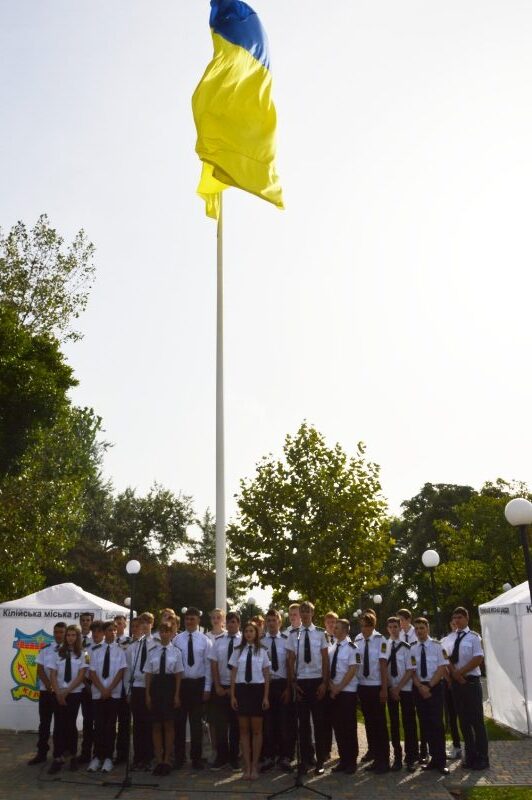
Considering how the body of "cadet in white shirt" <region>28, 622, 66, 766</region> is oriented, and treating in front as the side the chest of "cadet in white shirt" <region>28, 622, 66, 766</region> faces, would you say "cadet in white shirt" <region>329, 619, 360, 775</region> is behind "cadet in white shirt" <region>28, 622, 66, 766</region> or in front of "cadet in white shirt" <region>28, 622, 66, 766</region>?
in front

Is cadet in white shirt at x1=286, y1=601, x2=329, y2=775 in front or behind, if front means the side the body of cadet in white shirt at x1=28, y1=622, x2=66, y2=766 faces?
in front

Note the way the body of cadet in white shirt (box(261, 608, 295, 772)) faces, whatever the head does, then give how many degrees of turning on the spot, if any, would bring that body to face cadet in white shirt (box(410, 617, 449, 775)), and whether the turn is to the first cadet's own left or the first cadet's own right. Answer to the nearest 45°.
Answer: approximately 90° to the first cadet's own left

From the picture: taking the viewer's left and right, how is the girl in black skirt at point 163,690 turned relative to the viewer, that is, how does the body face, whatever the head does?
facing the viewer

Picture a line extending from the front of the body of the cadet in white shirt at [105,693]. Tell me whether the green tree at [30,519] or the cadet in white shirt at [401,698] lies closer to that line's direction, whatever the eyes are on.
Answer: the cadet in white shirt

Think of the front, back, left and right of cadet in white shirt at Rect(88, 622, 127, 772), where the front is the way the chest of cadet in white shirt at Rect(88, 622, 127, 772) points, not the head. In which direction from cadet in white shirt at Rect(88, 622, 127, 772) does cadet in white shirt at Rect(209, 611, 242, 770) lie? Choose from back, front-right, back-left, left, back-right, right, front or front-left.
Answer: left

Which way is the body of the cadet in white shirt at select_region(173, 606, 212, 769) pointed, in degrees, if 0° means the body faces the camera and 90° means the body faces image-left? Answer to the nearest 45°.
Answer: approximately 0°

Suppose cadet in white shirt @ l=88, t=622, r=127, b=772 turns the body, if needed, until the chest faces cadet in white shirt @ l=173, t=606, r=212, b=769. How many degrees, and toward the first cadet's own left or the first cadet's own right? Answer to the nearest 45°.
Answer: approximately 90° to the first cadet's own left

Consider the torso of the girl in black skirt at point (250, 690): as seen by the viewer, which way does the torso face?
toward the camera

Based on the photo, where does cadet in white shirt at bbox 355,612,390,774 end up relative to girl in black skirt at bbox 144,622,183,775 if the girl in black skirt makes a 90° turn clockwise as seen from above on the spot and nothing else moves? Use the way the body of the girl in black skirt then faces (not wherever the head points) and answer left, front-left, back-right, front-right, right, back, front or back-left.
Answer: back

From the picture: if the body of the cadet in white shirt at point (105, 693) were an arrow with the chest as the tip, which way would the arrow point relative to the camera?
toward the camera

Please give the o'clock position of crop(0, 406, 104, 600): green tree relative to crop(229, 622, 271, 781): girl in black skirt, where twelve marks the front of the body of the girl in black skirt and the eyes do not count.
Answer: The green tree is roughly at 5 o'clock from the girl in black skirt.

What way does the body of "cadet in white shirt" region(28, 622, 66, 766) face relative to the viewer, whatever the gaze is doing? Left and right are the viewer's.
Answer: facing the viewer and to the right of the viewer
